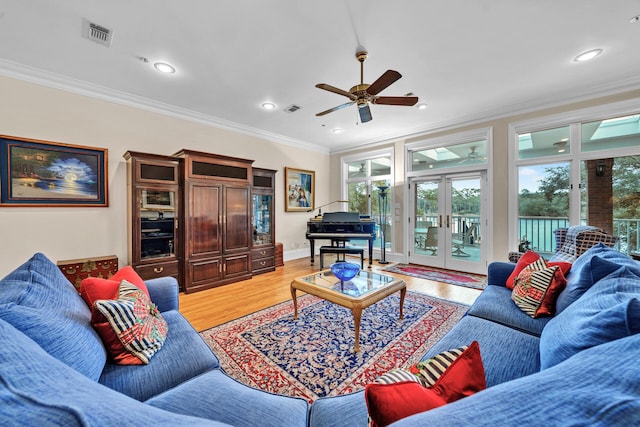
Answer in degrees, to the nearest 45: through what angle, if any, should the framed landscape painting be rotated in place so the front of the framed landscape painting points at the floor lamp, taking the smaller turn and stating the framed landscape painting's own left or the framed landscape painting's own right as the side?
approximately 45° to the framed landscape painting's own left

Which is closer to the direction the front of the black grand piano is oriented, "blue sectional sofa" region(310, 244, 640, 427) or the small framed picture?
the blue sectional sofa

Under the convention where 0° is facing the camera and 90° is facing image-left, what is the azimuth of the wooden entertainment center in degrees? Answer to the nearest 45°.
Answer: approximately 315°

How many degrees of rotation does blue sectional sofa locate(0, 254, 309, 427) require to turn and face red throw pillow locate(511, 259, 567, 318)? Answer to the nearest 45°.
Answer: approximately 45° to its right

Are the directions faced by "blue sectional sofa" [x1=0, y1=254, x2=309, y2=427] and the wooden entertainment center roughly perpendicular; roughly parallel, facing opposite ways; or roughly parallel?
roughly perpendicular

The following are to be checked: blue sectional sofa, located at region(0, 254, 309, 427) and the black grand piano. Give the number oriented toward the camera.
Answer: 1
